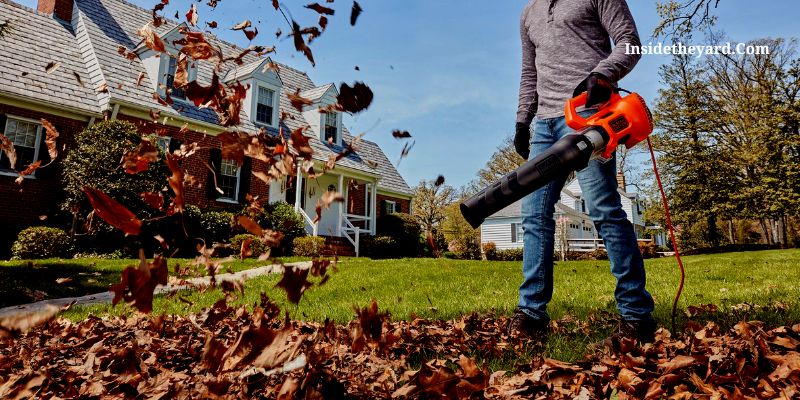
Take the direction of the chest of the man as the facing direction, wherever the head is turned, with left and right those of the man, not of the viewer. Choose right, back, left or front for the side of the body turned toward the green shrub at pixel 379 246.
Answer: back

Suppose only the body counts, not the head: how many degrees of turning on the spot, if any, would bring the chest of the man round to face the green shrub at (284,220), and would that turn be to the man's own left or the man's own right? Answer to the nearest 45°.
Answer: approximately 90° to the man's own right

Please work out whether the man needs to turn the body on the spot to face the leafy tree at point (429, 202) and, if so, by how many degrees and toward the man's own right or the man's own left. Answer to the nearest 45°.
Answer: approximately 135° to the man's own right

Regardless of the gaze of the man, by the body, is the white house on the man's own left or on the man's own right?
on the man's own right

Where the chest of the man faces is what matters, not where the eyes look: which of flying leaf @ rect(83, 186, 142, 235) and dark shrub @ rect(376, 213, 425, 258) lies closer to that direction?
the flying leaf

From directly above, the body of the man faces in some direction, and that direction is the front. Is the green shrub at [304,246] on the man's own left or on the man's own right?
on the man's own right

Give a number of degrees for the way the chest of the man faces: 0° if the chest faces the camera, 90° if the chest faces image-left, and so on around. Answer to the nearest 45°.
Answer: approximately 45°

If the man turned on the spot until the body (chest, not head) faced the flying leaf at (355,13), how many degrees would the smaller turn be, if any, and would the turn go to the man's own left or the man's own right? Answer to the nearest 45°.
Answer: approximately 90° to the man's own right

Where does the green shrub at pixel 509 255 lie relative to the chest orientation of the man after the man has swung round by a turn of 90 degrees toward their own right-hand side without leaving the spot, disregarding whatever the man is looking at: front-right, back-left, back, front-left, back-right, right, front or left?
front-right

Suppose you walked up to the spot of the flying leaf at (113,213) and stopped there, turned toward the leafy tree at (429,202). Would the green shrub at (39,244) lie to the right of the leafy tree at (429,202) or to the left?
left

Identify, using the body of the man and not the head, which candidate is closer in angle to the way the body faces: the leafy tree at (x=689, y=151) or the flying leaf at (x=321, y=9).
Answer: the flying leaf

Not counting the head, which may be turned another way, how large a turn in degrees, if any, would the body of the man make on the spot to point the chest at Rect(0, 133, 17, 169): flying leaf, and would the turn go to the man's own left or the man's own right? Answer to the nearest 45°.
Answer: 0° — they already face it

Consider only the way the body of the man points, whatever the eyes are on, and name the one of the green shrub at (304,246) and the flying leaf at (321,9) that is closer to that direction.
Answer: the flying leaf
